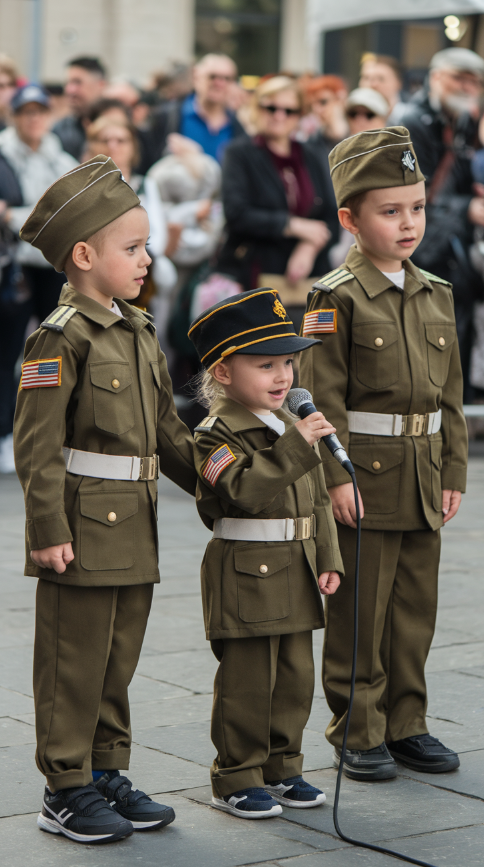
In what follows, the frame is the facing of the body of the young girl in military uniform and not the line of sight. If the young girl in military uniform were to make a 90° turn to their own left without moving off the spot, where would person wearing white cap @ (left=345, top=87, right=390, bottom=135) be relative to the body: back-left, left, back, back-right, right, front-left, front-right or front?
front-left

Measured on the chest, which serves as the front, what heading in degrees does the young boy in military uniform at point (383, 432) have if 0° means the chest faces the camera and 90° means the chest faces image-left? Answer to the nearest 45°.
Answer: approximately 315°

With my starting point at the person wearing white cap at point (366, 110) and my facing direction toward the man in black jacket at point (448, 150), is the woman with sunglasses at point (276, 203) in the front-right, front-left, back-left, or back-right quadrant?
back-right

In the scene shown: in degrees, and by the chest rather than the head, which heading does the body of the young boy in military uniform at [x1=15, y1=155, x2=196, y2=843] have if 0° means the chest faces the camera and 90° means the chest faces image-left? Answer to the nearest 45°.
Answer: approximately 315°

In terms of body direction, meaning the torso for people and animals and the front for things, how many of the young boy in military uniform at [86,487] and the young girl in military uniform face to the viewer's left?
0

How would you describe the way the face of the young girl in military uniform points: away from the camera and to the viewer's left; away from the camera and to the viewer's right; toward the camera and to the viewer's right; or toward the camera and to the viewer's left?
toward the camera and to the viewer's right

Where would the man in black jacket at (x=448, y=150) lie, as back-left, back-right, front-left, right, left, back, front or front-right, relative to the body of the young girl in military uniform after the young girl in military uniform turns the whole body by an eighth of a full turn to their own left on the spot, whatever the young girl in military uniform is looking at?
left

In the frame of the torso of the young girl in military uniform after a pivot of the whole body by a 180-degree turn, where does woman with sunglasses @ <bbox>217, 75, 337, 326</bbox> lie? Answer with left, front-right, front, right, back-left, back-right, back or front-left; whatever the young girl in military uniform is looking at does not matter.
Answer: front-right

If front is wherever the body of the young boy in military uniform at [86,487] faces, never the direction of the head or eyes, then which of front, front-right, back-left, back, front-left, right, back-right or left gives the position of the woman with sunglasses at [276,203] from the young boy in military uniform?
back-left

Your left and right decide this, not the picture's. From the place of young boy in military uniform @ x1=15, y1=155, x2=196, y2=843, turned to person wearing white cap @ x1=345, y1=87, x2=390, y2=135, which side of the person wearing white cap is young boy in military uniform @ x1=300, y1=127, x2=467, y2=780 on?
right

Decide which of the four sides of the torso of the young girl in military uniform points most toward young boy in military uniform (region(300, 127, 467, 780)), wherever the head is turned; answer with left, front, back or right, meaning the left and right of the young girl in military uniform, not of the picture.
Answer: left

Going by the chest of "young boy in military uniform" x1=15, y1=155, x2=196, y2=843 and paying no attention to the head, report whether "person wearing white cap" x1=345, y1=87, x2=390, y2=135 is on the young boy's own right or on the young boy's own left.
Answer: on the young boy's own left
